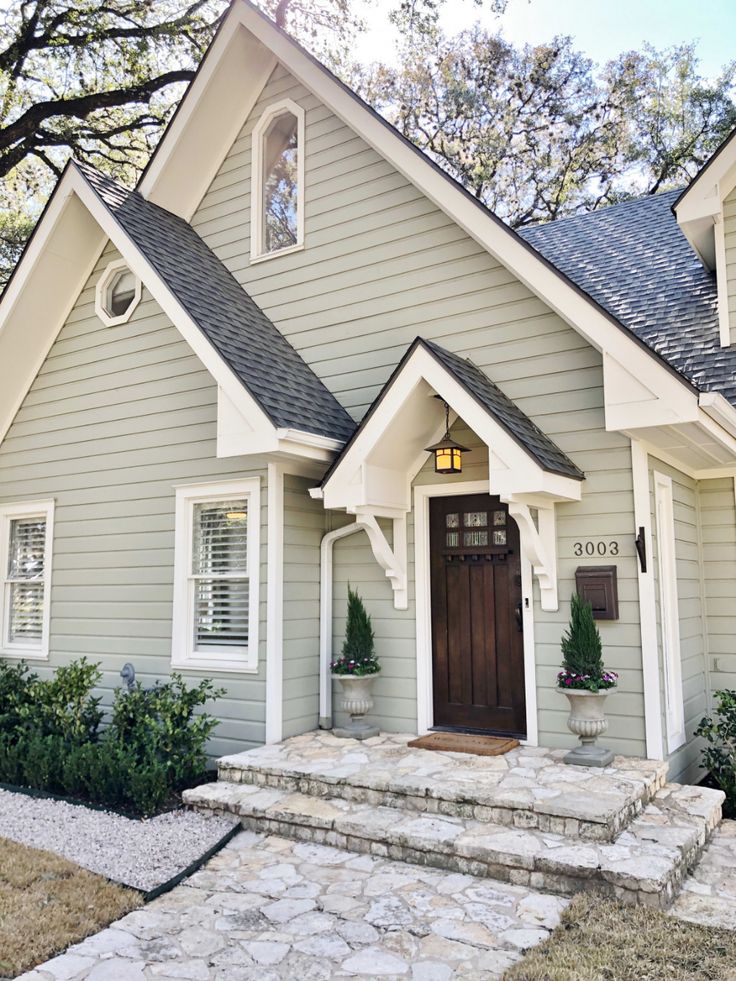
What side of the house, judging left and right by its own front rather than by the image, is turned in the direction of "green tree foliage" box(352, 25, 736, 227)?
back

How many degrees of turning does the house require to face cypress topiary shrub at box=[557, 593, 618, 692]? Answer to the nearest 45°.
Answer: approximately 90° to its left
